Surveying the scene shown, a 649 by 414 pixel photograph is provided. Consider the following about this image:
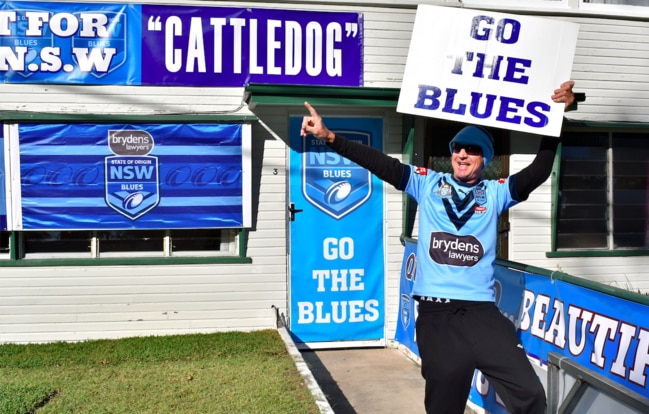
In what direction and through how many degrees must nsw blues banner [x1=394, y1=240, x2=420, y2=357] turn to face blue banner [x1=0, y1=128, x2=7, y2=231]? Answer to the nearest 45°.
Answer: approximately 45° to its right

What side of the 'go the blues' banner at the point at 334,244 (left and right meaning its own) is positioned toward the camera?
front

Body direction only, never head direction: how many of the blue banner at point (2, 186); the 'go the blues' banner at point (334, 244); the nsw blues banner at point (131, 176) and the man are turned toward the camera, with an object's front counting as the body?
4

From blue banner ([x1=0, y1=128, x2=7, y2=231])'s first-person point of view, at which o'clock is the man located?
The man is roughly at 11 o'clock from the blue banner.

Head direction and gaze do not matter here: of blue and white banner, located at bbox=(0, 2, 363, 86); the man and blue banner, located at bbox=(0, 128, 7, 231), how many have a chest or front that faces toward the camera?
3

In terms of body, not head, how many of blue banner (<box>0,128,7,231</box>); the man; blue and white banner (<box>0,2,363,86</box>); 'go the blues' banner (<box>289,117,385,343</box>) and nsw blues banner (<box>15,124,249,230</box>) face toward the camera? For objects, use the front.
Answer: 5

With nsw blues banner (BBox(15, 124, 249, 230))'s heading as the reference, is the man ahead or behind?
ahead

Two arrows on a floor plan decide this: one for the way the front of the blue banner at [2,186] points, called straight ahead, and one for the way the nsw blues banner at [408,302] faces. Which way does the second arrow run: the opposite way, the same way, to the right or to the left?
to the right

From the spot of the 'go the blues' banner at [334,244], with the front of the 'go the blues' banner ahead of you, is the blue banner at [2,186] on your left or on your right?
on your right

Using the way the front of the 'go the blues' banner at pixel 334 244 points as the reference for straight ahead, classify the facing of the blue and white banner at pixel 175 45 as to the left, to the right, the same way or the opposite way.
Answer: the same way

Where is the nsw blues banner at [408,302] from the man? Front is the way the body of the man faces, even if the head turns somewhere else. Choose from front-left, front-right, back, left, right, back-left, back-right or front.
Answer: back

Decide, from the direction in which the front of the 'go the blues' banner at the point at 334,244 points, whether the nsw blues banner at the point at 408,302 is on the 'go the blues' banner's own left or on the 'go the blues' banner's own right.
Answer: on the 'go the blues' banner's own left

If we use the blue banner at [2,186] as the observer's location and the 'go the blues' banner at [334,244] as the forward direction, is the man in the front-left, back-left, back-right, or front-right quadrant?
front-right

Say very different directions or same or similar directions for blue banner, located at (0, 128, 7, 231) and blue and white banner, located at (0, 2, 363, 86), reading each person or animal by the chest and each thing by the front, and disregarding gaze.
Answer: same or similar directions

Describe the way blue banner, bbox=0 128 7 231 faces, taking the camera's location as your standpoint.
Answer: facing the viewer

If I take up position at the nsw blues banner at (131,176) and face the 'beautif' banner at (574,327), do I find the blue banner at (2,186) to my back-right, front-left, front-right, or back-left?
back-right

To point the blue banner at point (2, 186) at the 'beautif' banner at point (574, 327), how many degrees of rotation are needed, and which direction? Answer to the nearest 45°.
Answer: approximately 45° to its left

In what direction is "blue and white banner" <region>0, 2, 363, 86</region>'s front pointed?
toward the camera
